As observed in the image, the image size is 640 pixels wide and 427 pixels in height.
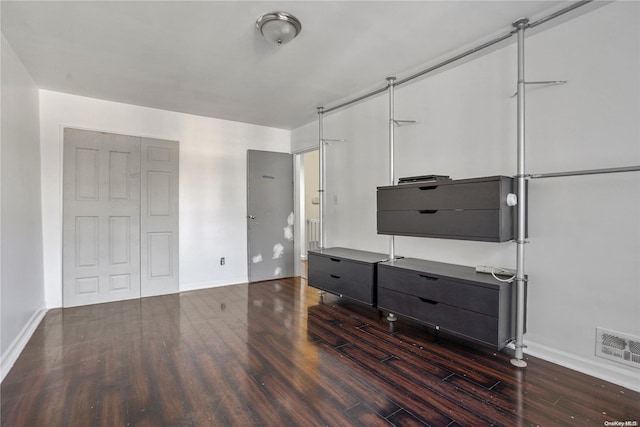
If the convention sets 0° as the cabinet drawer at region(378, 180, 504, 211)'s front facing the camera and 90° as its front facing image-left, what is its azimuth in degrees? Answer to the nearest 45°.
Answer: approximately 45°

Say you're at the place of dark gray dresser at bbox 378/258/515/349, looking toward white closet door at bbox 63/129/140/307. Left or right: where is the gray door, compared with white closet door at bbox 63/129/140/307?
right

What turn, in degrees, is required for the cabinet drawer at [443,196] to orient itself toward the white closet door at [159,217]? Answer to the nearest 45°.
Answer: approximately 45° to its right

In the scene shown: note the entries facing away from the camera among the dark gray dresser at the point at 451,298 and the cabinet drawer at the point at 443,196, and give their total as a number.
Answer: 0

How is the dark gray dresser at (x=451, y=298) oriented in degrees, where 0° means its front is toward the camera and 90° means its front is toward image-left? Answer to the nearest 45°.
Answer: approximately 45°

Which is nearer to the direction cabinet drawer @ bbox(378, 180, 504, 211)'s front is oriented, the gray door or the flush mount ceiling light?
the flush mount ceiling light

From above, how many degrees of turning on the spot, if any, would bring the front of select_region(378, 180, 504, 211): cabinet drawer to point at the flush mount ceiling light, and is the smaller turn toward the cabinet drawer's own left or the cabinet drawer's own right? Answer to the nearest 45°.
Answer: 0° — it already faces it

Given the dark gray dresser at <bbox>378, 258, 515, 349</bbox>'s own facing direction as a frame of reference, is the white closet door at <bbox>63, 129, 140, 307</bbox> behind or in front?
in front

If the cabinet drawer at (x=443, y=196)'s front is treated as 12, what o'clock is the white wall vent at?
The white wall vent is roughly at 8 o'clock from the cabinet drawer.

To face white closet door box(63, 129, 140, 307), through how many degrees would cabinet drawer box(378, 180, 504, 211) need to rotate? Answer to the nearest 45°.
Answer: approximately 45° to its right
